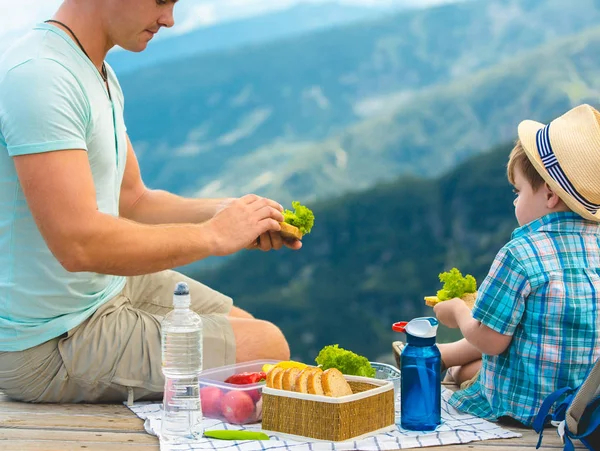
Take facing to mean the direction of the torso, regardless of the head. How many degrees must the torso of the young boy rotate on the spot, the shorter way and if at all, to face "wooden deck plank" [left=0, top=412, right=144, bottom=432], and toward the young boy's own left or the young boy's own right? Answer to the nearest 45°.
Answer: approximately 45° to the young boy's own left

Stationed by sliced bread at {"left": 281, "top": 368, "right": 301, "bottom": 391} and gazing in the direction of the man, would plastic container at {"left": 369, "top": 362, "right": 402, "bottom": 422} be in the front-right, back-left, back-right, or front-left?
back-right

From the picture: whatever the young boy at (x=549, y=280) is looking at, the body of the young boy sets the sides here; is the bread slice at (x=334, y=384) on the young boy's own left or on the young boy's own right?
on the young boy's own left

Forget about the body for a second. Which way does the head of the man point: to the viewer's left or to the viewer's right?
to the viewer's right

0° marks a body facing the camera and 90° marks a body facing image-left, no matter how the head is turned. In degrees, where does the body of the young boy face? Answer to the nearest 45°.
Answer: approximately 135°

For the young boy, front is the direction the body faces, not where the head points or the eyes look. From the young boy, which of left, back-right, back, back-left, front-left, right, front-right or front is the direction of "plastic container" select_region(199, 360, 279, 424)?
front-left

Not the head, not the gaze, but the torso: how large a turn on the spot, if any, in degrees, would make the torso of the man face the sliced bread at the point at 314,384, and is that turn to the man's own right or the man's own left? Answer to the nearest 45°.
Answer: approximately 45° to the man's own right

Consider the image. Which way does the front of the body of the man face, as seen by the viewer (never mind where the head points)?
to the viewer's right

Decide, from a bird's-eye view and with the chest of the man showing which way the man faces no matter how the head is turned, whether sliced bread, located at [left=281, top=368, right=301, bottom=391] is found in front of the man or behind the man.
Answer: in front

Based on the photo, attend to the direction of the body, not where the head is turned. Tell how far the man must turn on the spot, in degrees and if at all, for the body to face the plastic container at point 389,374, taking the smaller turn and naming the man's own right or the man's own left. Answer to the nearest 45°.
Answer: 0° — they already face it
